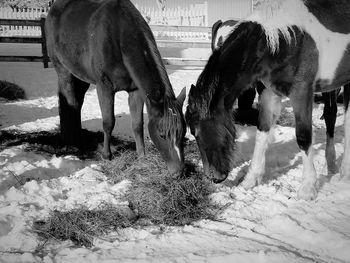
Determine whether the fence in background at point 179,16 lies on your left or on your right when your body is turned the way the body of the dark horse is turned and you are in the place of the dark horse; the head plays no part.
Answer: on your left

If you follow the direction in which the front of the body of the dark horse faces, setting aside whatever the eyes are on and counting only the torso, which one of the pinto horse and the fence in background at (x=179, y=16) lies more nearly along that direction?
the pinto horse

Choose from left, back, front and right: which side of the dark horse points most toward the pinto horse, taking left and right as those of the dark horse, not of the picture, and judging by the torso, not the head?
front

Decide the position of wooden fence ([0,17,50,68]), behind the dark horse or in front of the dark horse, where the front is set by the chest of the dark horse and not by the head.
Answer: behind

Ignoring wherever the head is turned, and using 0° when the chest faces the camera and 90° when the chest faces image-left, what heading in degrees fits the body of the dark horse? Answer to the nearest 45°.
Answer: approximately 315°

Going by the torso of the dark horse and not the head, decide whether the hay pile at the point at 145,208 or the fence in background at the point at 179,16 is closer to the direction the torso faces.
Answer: the hay pile

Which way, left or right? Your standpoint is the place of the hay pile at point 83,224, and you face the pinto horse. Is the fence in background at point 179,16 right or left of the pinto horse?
left
